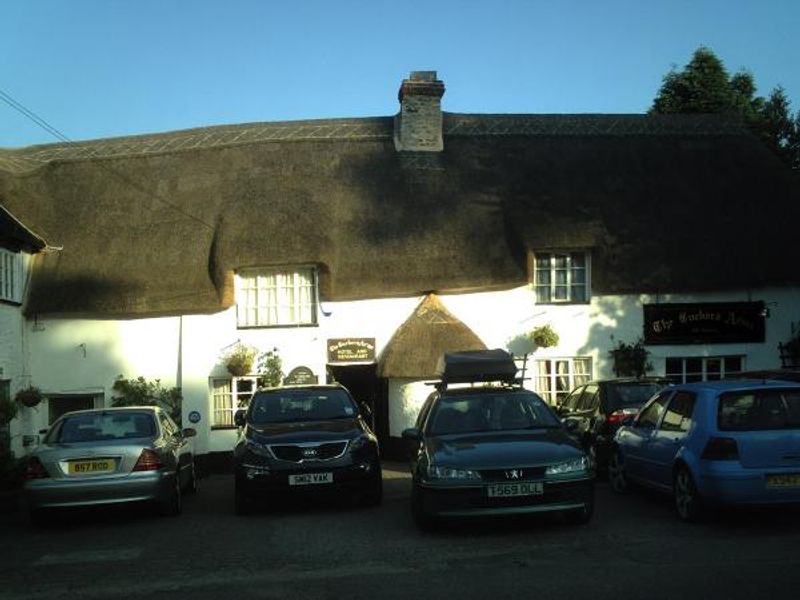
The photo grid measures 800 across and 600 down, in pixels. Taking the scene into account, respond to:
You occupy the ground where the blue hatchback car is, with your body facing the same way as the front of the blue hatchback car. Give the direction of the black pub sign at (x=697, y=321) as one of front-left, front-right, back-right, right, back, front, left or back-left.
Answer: front-right

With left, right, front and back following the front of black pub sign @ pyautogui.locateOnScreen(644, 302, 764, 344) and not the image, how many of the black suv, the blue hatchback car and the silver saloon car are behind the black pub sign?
0

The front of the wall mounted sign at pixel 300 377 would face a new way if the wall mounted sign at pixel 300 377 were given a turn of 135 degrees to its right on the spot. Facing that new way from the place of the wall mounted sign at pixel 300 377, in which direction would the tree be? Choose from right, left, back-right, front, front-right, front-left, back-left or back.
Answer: right

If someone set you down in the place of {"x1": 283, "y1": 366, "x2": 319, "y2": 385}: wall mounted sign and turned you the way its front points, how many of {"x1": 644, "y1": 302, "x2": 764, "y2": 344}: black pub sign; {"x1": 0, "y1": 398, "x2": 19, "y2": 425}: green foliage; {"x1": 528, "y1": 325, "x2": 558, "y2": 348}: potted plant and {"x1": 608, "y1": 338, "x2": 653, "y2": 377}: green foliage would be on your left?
3

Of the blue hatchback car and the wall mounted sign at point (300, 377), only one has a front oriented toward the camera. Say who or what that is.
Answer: the wall mounted sign

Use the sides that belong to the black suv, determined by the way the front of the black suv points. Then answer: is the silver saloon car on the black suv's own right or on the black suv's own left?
on the black suv's own right

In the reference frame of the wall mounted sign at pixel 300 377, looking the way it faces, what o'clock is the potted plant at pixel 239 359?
The potted plant is roughly at 3 o'clock from the wall mounted sign.

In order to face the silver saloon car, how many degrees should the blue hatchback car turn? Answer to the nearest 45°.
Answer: approximately 45° to its left

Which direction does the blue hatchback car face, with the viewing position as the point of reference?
facing away from the viewer and to the left of the viewer

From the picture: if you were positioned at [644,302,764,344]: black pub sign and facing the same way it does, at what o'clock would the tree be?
The tree is roughly at 6 o'clock from the black pub sign.

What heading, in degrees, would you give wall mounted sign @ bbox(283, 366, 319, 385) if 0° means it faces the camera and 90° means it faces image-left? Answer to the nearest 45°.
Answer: approximately 0°

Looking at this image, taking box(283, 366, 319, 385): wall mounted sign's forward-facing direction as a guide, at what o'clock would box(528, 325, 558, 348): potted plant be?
The potted plant is roughly at 9 o'clock from the wall mounted sign.

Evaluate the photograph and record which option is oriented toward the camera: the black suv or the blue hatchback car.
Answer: the black suv

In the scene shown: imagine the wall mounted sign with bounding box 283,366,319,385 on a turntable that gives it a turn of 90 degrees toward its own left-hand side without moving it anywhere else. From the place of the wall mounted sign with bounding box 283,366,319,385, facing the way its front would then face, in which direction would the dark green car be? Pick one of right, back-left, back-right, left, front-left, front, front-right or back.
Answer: right

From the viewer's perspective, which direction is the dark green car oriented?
toward the camera

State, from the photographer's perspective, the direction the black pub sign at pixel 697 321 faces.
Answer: facing the viewer

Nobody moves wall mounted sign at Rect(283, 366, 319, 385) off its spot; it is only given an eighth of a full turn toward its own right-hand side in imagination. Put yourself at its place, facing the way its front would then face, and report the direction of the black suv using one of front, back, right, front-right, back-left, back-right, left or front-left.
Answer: front-left

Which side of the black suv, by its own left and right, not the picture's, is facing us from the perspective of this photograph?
front

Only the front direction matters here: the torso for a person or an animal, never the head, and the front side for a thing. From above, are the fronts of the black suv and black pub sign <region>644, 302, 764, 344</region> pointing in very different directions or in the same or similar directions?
same or similar directions
